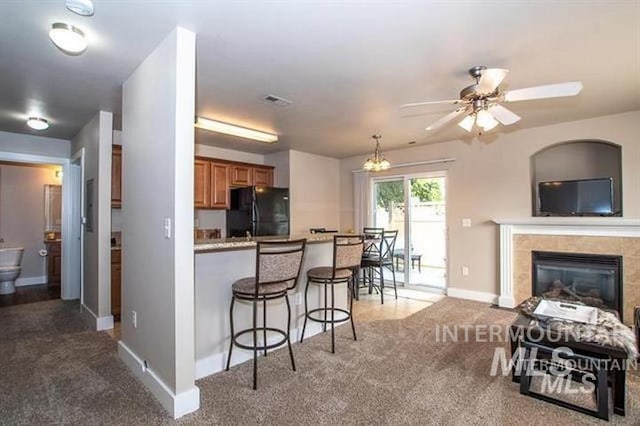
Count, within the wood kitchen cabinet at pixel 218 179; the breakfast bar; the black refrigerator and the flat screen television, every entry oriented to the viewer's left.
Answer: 0

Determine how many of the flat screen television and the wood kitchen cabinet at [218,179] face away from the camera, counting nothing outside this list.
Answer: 0

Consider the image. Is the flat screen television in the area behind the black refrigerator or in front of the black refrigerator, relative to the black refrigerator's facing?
in front

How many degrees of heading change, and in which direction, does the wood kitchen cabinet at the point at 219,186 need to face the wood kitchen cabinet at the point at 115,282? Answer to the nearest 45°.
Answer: approximately 90° to its right

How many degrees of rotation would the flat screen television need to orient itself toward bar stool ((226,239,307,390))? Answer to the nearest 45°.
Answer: approximately 45° to its right

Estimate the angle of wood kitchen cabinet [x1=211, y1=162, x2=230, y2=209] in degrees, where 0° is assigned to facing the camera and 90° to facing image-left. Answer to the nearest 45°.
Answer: approximately 315°

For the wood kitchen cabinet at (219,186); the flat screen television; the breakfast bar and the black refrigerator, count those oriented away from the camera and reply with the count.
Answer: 0

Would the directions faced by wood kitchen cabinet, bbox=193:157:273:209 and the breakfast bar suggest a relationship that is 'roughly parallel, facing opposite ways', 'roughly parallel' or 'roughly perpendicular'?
roughly parallel

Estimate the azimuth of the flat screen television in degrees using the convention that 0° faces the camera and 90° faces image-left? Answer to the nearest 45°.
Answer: approximately 0°

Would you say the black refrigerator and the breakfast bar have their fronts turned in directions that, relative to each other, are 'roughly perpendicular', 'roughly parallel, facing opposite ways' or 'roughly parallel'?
roughly parallel

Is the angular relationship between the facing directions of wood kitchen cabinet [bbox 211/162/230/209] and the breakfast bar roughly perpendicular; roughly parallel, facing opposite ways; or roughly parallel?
roughly parallel
